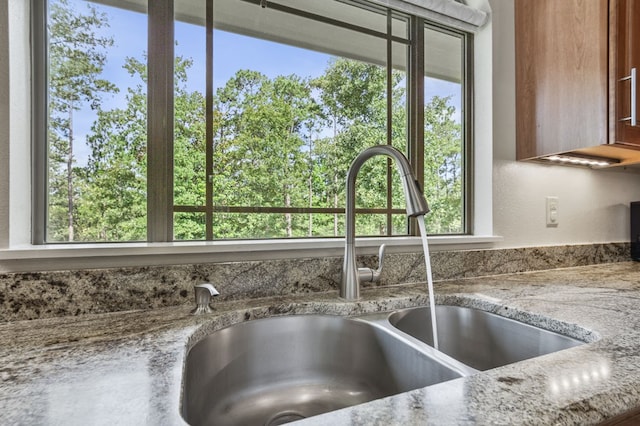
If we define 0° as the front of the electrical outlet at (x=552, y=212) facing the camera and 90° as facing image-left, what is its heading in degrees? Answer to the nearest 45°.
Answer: approximately 315°

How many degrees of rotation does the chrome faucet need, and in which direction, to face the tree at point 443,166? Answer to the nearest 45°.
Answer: approximately 90° to its left

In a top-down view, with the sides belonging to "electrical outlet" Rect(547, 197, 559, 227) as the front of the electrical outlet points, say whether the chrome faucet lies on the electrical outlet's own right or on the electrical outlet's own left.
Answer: on the electrical outlet's own right

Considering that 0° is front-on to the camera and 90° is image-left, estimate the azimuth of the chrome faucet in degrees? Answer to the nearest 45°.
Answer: approximately 315°

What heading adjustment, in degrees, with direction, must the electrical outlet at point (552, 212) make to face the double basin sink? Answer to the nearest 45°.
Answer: approximately 45° to its right
